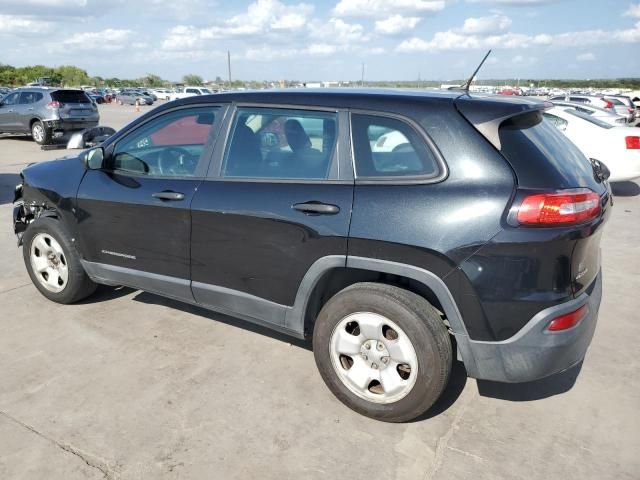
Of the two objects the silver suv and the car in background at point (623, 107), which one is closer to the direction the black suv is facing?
the silver suv

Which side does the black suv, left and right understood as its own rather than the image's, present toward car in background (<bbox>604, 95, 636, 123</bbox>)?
right

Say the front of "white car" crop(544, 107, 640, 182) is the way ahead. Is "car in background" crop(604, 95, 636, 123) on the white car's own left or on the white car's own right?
on the white car's own right

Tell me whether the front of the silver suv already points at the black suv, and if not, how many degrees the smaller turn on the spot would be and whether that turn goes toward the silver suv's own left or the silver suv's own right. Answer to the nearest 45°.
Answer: approximately 135° to the silver suv's own left

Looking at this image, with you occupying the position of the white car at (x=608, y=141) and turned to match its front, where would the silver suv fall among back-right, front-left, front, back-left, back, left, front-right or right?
front-left

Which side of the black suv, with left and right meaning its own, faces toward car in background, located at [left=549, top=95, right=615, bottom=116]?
right

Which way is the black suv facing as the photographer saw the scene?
facing away from the viewer and to the left of the viewer

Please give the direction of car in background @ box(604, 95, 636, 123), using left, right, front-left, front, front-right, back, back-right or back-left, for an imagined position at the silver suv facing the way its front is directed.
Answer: back-right

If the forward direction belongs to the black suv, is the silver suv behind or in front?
in front
